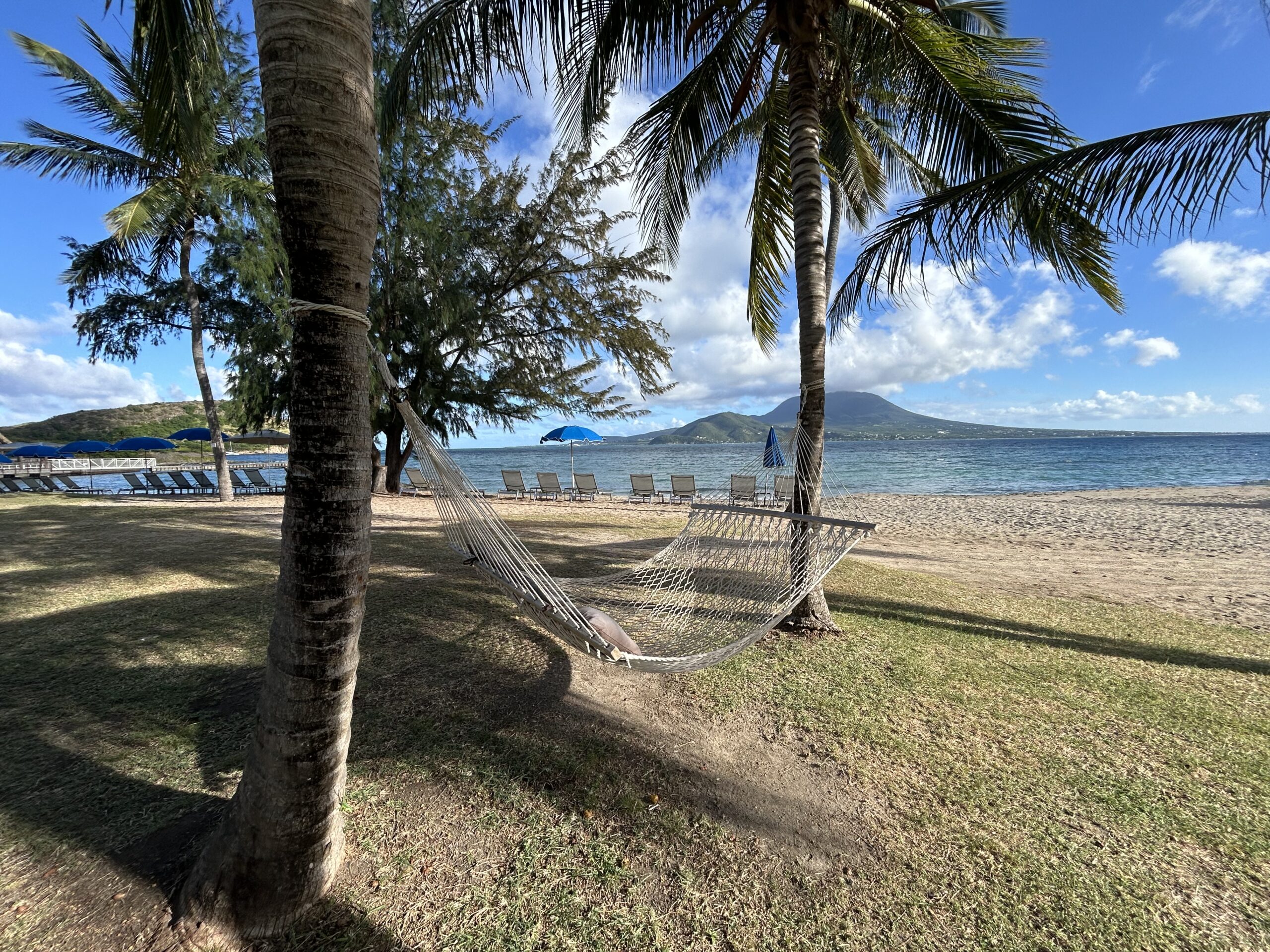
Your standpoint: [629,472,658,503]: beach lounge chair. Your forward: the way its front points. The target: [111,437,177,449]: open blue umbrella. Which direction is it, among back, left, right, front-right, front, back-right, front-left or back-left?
left

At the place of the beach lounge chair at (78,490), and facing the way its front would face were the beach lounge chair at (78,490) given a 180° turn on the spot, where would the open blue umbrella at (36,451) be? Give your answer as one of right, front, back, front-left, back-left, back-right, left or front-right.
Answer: right

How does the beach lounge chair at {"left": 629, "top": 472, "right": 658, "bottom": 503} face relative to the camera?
away from the camera

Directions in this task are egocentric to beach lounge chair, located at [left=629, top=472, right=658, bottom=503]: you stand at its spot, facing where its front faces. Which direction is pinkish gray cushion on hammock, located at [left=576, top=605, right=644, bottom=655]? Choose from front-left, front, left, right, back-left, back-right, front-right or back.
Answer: back

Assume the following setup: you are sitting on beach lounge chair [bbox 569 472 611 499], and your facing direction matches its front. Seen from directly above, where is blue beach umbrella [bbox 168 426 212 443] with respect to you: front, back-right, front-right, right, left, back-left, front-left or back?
back-left

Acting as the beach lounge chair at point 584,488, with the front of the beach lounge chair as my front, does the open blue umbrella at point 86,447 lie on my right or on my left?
on my left

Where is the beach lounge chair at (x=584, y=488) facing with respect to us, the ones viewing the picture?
facing away from the viewer and to the right of the viewer

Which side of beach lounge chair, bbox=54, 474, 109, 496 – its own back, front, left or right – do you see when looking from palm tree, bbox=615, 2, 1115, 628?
right

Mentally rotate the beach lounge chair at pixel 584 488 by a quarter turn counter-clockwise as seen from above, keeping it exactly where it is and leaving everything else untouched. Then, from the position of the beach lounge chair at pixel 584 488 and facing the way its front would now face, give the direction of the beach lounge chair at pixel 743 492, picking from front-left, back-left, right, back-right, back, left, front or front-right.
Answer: back

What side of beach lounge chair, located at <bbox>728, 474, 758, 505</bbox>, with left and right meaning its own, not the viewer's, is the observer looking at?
back

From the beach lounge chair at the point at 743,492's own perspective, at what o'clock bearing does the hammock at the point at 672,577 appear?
The hammock is roughly at 6 o'clock from the beach lounge chair.

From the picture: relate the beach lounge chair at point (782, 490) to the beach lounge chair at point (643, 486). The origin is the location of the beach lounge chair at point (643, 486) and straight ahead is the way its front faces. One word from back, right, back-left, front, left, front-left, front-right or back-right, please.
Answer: back-right
